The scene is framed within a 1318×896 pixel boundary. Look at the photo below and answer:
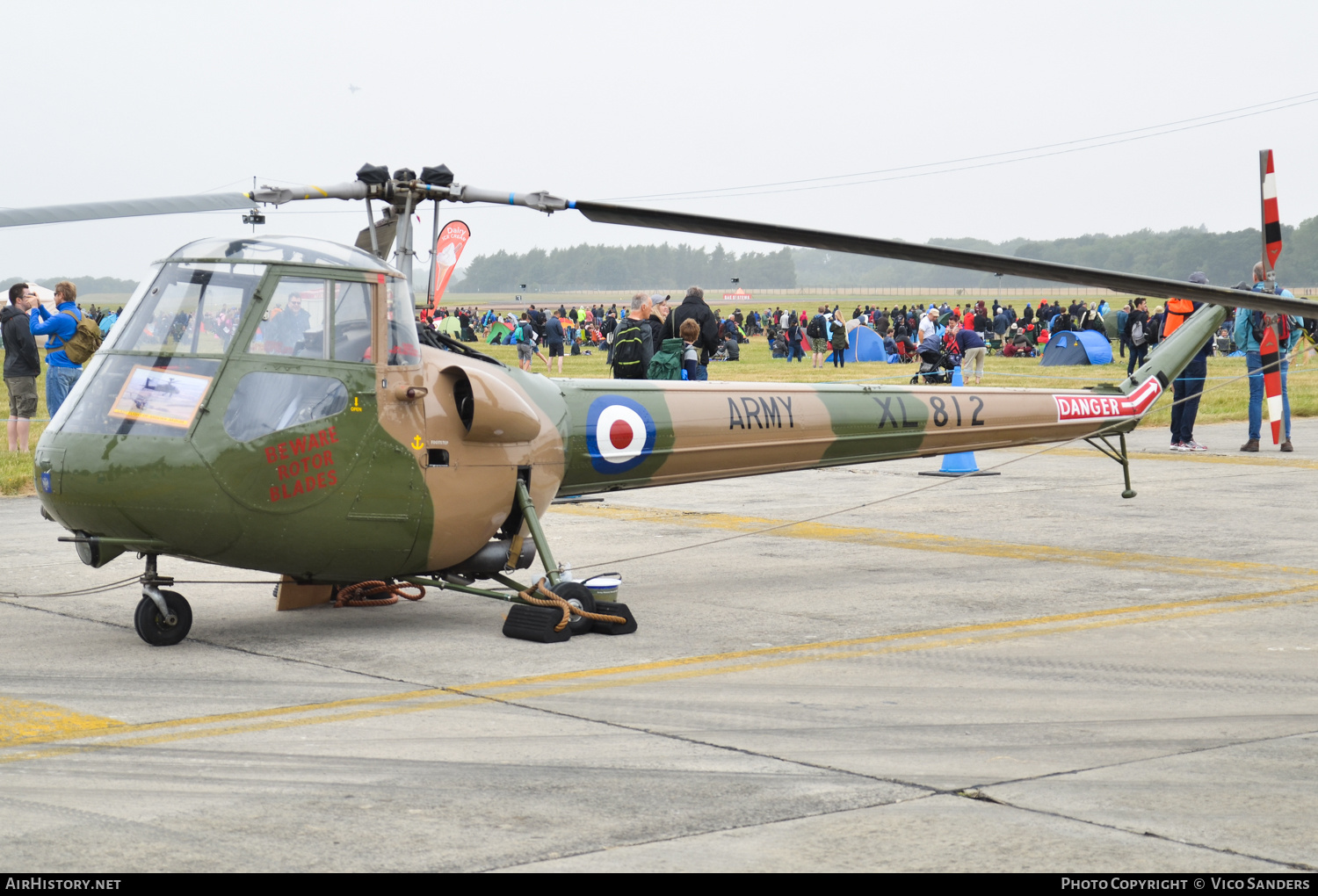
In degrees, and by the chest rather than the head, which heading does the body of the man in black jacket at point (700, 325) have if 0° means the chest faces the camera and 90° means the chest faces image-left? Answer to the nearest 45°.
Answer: approximately 180°

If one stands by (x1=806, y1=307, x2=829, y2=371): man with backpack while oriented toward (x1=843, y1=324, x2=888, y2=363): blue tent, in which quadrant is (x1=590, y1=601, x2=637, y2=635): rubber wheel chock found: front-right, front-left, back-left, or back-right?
back-right

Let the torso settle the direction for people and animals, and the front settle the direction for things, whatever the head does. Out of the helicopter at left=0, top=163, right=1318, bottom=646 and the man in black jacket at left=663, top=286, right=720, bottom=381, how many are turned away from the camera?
1

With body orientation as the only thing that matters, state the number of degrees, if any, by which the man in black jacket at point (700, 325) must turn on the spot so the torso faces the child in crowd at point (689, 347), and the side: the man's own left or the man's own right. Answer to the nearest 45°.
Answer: approximately 180°

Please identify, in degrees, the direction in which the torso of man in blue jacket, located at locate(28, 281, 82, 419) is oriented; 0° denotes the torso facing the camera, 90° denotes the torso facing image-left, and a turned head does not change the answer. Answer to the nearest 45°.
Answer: approximately 135°

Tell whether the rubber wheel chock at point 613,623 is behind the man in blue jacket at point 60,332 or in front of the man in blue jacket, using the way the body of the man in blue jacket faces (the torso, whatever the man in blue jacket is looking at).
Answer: behind

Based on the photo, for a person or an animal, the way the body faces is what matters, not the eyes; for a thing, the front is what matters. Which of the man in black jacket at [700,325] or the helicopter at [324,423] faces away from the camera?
the man in black jacket

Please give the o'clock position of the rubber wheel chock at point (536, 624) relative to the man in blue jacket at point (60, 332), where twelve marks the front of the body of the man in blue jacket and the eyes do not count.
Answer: The rubber wheel chock is roughly at 7 o'clock from the man in blue jacket.

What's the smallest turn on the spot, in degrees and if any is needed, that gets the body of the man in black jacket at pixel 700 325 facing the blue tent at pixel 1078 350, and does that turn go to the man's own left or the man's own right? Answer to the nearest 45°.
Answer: approximately 45° to the man's own right

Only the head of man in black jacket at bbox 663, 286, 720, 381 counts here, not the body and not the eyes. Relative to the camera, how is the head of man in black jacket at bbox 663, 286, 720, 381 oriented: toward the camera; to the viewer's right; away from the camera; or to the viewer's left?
away from the camera
